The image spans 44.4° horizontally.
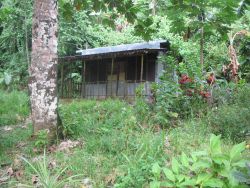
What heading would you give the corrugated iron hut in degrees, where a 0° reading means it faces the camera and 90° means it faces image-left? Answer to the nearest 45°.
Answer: approximately 0°

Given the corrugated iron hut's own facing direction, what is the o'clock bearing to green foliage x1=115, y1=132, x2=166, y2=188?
The green foliage is roughly at 12 o'clock from the corrugated iron hut.

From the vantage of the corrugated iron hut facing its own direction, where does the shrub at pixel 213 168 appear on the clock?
The shrub is roughly at 12 o'clock from the corrugated iron hut.

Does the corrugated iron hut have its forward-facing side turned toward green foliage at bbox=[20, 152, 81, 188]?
yes

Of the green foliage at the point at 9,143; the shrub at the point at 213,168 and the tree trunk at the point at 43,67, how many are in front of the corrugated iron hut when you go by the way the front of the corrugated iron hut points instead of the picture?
3
